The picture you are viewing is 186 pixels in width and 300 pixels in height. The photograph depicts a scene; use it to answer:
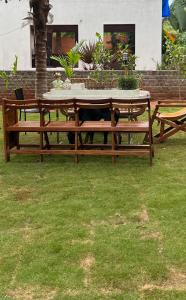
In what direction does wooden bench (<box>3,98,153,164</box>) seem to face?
away from the camera

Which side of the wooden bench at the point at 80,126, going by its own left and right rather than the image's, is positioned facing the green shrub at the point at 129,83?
front

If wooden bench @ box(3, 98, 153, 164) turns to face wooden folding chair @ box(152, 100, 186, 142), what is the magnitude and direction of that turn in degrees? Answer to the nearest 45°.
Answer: approximately 45° to its right
